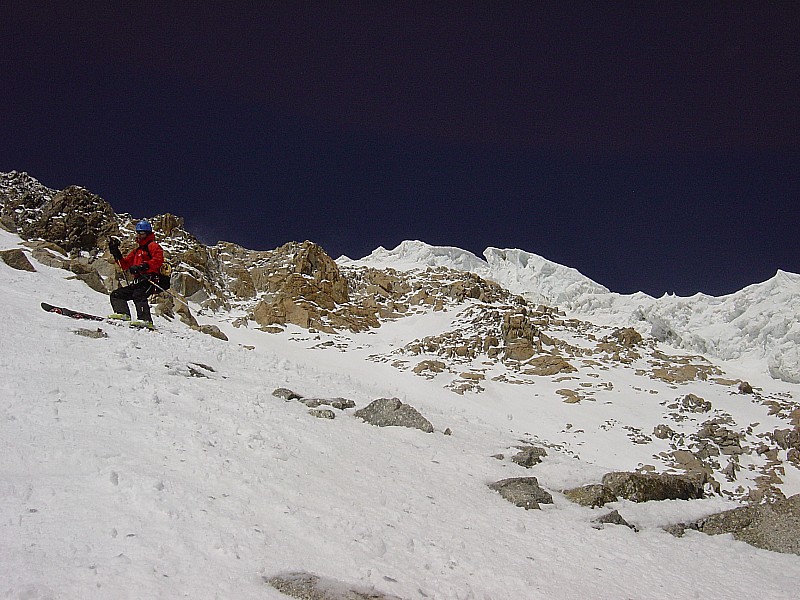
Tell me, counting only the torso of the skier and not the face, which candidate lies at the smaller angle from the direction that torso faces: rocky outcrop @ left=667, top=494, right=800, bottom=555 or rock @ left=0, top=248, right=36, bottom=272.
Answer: the rocky outcrop

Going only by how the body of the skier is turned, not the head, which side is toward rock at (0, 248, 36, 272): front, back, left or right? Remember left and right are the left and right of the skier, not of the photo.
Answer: right

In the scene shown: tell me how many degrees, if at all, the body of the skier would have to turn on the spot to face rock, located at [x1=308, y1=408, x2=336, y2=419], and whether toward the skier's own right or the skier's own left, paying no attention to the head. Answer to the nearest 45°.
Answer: approximately 45° to the skier's own left

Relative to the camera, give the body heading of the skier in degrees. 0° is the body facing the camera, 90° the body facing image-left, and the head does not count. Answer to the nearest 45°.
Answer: approximately 45°

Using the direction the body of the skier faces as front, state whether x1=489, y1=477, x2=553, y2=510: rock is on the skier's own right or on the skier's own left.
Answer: on the skier's own left

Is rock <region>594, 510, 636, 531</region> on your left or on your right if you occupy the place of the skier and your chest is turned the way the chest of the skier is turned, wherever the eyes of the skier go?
on your left

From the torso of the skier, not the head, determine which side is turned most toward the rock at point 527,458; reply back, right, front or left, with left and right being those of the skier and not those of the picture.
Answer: left

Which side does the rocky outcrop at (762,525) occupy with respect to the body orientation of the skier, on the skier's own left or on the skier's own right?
on the skier's own left
